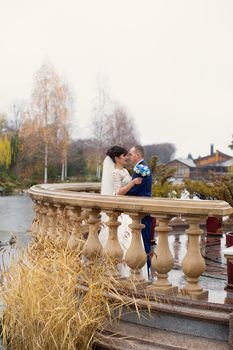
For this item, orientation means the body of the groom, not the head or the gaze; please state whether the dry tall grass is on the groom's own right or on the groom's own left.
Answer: on the groom's own left

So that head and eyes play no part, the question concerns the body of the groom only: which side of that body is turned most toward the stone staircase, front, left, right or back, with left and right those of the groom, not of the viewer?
left

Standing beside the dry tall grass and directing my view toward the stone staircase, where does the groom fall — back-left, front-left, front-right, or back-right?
front-left

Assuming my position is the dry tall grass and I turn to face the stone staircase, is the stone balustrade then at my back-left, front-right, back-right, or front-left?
front-left

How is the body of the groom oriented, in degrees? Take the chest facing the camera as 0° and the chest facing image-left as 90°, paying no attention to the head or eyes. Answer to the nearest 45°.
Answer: approximately 90°

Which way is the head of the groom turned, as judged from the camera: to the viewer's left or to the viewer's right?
to the viewer's left
